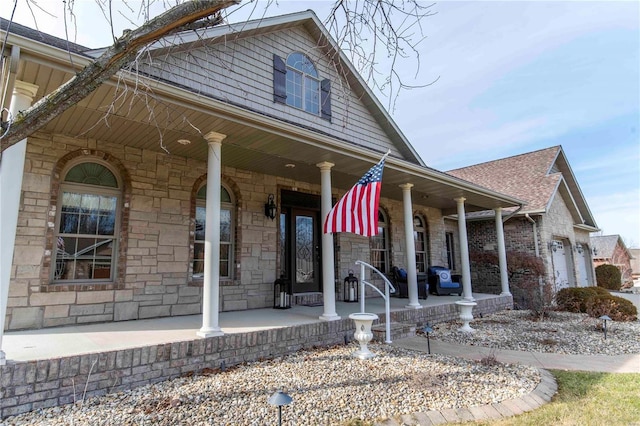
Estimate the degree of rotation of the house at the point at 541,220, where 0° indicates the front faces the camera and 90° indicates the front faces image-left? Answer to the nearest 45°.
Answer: approximately 315°

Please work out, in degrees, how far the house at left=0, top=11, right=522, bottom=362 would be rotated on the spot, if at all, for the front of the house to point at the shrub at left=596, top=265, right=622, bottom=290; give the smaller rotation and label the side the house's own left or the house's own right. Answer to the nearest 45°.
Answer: approximately 90° to the house's own left

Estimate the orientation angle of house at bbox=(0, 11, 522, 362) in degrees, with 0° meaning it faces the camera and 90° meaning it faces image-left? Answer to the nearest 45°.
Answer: approximately 315°

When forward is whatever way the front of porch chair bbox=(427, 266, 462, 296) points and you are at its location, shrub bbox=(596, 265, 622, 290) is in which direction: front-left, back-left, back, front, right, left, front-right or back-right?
left

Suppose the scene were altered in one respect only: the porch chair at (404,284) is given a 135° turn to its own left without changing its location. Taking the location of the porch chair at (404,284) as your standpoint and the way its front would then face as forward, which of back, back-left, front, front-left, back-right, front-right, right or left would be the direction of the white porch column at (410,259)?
back

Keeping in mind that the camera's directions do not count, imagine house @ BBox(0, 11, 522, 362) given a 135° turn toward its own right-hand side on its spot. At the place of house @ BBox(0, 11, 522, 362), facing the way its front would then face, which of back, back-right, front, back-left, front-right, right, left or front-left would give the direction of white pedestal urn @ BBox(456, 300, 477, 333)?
back
